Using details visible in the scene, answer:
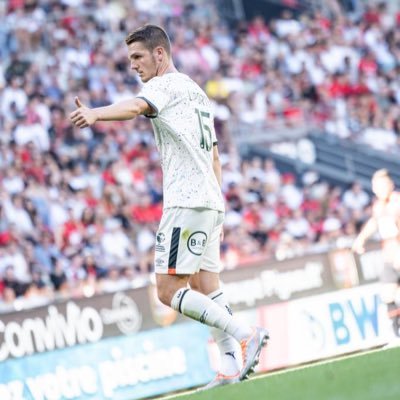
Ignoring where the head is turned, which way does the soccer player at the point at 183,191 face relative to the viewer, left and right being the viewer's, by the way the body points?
facing away from the viewer and to the left of the viewer

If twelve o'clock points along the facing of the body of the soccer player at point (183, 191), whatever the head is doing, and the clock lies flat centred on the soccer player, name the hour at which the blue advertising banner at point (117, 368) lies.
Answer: The blue advertising banner is roughly at 1 o'clock from the soccer player.

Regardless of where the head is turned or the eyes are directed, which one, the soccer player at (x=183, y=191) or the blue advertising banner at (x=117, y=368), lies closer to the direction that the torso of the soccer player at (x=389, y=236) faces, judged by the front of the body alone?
the soccer player

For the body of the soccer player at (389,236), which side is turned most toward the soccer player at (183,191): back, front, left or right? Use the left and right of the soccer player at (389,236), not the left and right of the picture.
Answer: front

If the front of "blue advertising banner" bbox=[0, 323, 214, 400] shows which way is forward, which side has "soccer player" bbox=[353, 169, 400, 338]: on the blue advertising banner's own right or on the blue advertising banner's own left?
on the blue advertising banner's own left

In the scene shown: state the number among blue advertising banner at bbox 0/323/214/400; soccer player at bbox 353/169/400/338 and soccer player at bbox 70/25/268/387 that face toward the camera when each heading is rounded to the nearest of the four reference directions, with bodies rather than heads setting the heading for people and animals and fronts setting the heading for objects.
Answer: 2

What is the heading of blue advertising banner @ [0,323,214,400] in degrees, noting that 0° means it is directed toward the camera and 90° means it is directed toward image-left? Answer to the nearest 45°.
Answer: approximately 0°

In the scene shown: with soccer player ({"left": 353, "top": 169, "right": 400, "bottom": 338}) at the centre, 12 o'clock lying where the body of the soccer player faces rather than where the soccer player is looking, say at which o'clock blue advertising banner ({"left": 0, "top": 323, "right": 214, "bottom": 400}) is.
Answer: The blue advertising banner is roughly at 2 o'clock from the soccer player.
